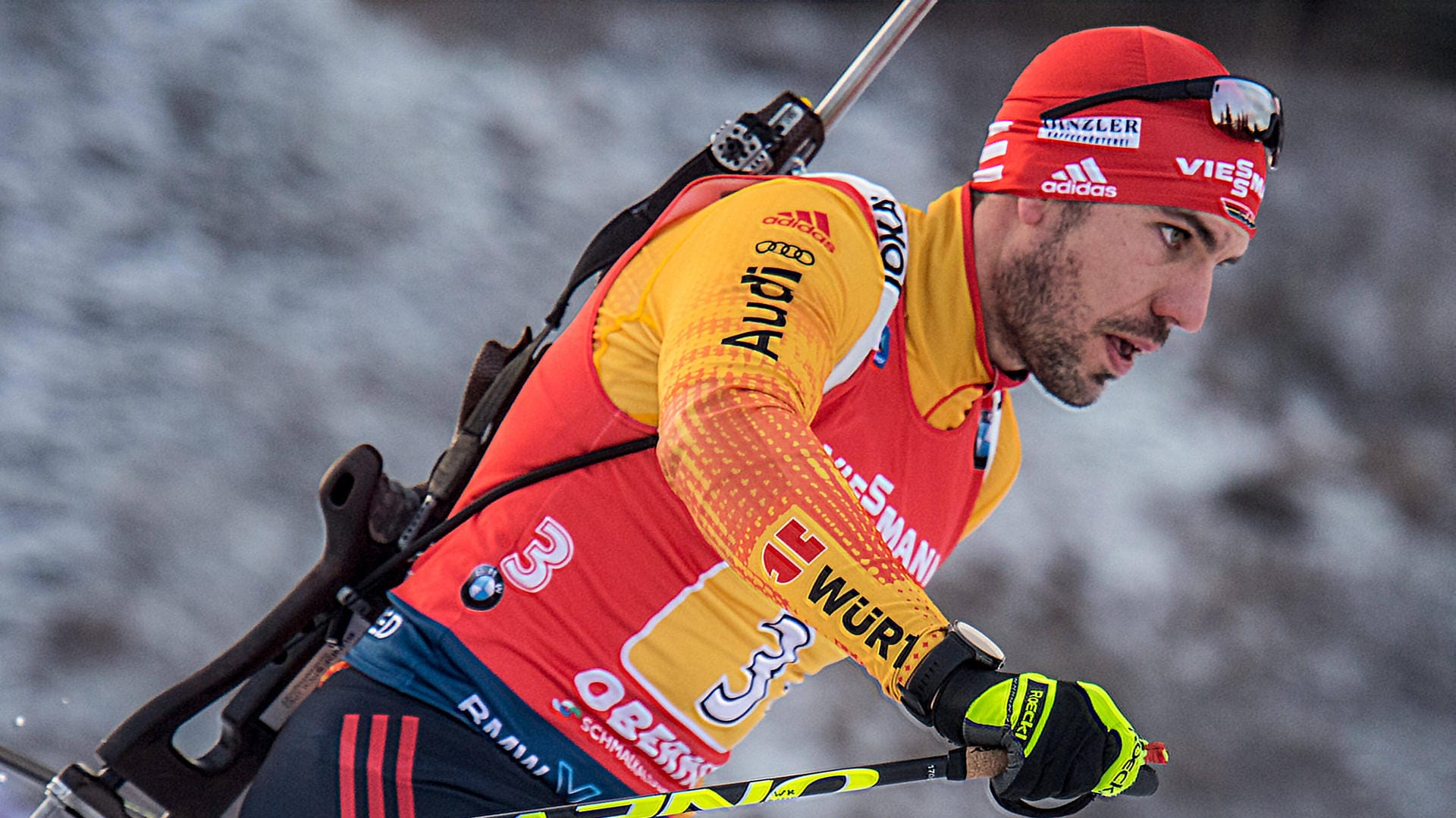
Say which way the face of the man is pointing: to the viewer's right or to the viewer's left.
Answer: to the viewer's right

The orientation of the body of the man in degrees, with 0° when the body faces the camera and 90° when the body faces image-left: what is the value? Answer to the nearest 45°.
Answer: approximately 315°
